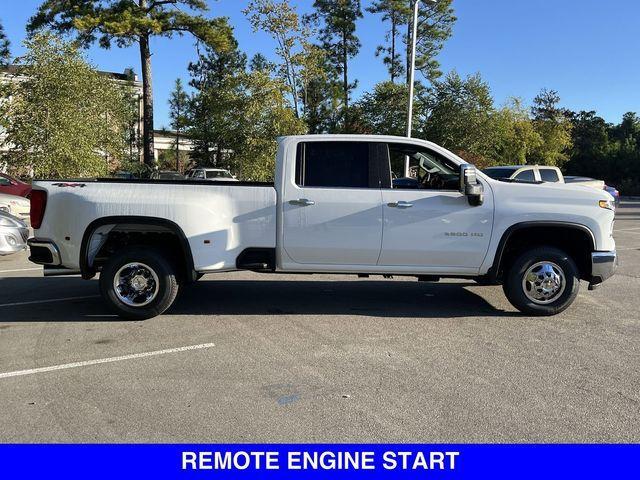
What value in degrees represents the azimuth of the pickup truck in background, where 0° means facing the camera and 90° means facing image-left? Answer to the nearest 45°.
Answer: approximately 45°

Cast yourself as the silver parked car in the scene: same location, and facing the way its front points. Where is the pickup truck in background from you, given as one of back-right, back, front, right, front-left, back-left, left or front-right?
front-left

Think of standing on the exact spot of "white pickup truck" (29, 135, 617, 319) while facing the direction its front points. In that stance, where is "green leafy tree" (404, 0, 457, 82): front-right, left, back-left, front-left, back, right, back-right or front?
left

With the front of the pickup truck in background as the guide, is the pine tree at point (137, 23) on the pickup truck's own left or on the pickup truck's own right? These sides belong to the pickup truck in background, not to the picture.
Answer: on the pickup truck's own right

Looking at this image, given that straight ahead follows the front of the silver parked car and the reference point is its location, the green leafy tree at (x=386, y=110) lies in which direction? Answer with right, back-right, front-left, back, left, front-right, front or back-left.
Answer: left

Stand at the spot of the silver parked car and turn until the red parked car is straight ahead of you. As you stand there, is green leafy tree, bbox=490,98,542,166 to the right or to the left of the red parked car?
right

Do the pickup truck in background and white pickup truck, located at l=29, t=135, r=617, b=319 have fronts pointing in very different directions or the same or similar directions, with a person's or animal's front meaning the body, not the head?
very different directions

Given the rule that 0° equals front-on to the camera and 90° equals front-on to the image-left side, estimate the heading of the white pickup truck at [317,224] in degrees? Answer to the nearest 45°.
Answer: approximately 270°

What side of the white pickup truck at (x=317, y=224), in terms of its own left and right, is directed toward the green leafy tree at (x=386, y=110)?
left

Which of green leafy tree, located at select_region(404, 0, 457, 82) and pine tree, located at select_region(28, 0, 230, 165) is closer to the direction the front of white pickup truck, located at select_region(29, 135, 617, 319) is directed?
the green leafy tree

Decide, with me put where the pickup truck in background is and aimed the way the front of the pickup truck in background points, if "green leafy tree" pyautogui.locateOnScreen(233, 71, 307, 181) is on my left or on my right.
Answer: on my right

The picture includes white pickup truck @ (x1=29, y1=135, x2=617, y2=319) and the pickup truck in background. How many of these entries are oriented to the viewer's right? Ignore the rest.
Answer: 1

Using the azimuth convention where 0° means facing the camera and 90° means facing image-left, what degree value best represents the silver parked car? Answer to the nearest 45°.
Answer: approximately 315°

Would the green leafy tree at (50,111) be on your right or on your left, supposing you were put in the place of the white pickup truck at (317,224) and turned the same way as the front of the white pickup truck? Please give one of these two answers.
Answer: on your left
